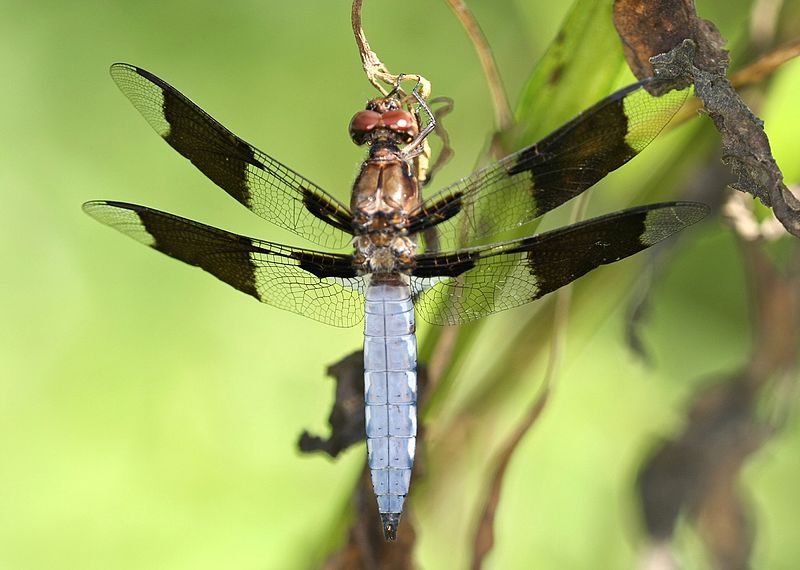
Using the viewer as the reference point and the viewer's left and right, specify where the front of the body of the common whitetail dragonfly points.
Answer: facing away from the viewer
